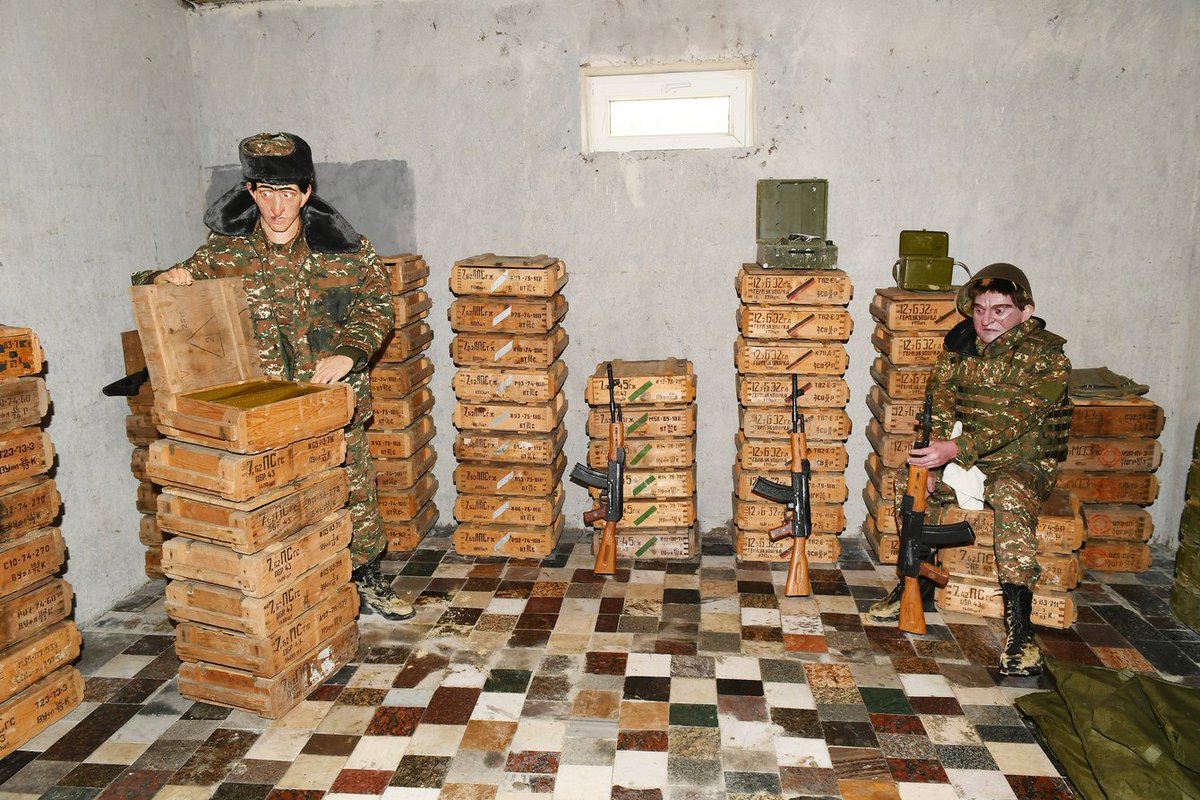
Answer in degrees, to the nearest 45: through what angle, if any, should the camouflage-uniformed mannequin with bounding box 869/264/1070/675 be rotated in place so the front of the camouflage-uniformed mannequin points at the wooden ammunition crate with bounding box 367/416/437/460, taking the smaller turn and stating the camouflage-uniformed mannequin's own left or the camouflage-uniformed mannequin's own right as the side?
approximately 45° to the camouflage-uniformed mannequin's own right

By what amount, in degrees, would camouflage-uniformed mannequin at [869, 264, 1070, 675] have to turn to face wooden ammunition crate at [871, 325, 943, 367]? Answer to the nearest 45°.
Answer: approximately 90° to its right

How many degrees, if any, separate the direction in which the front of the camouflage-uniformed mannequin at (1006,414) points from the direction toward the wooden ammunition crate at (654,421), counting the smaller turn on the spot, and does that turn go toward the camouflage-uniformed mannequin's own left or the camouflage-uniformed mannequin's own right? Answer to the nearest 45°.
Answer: approximately 45° to the camouflage-uniformed mannequin's own right

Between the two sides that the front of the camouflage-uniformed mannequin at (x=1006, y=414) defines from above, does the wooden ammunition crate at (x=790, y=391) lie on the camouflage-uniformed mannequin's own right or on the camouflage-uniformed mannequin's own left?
on the camouflage-uniformed mannequin's own right

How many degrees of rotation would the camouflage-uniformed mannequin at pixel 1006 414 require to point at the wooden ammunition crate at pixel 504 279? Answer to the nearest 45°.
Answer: approximately 45° to its right

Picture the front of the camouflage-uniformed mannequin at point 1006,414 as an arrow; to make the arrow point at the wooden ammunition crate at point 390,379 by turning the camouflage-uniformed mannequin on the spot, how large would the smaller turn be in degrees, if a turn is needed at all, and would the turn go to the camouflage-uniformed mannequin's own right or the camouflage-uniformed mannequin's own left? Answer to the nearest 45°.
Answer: approximately 45° to the camouflage-uniformed mannequin's own right

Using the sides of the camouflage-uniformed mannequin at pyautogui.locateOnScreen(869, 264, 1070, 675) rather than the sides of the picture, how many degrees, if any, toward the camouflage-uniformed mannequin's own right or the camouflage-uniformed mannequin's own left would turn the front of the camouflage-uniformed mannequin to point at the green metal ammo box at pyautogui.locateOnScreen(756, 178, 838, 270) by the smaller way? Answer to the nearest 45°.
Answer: approximately 90° to the camouflage-uniformed mannequin's own right

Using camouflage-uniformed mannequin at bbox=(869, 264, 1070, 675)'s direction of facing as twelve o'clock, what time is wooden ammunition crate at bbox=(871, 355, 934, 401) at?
The wooden ammunition crate is roughly at 3 o'clock from the camouflage-uniformed mannequin.

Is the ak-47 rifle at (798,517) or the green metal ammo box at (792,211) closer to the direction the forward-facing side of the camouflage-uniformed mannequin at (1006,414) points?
the ak-47 rifle

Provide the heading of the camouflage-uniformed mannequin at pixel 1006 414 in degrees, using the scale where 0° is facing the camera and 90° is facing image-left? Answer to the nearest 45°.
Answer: approximately 45°

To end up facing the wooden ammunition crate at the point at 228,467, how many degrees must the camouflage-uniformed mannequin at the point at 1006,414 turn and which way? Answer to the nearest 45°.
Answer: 0° — it already faces it

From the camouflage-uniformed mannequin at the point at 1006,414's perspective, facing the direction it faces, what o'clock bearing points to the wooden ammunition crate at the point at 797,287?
The wooden ammunition crate is roughly at 2 o'clock from the camouflage-uniformed mannequin.

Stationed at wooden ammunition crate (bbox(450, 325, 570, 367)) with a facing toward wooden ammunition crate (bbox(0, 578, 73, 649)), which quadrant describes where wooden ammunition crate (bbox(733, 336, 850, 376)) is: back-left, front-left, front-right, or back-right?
back-left
